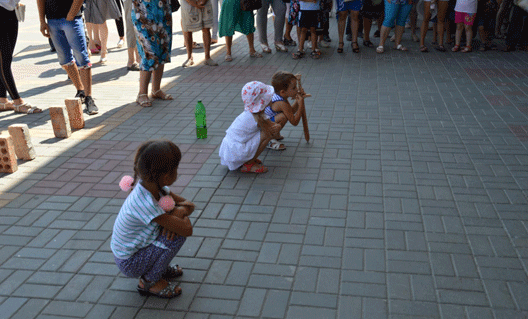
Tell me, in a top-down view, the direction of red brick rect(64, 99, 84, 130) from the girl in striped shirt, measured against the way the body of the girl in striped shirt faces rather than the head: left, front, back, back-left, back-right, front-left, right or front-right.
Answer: left

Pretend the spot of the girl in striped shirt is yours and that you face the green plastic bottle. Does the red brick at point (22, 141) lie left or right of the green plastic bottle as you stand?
left

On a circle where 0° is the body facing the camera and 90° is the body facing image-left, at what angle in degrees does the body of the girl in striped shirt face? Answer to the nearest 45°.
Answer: approximately 270°

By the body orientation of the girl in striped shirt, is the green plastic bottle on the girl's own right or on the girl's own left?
on the girl's own left

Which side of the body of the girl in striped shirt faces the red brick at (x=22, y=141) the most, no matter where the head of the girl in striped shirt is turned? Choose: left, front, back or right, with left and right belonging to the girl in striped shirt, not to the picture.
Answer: left

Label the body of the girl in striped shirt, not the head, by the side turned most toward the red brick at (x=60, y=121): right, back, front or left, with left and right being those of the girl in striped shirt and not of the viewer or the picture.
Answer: left

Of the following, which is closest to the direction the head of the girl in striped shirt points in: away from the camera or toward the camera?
away from the camera
